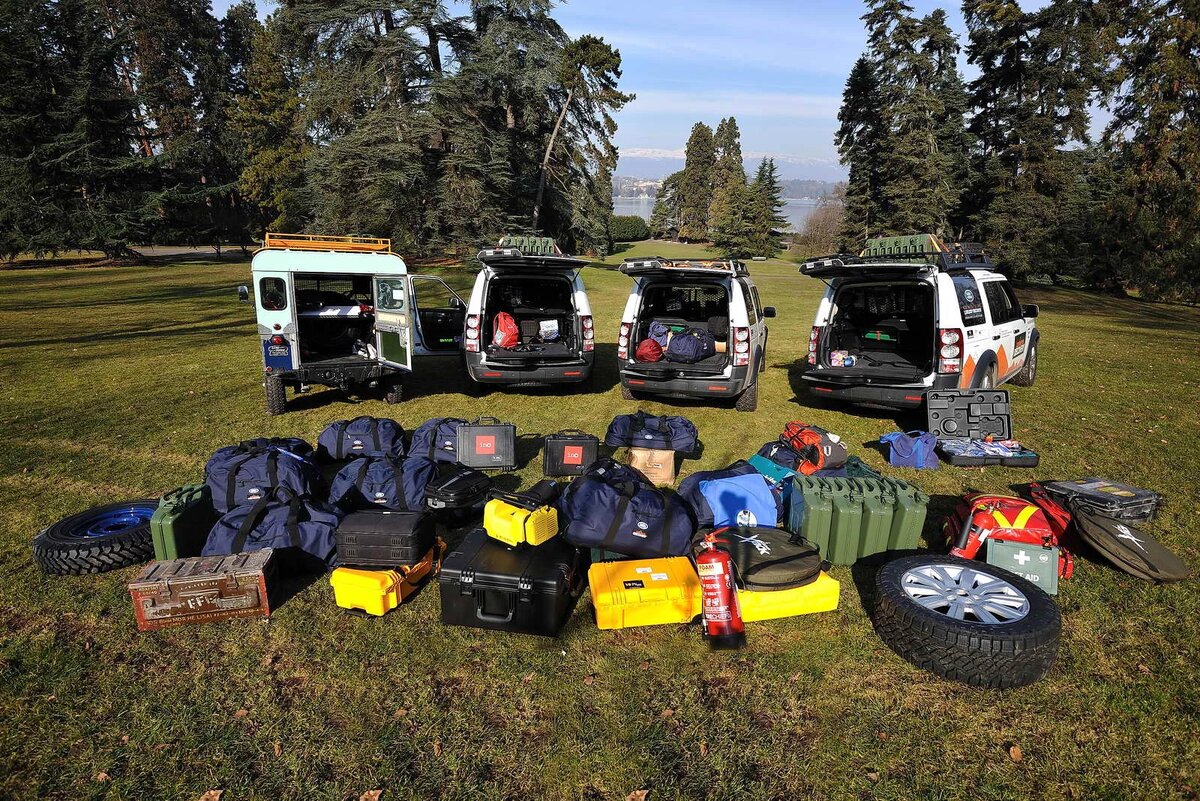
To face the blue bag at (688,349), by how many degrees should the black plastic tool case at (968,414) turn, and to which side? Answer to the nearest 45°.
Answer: approximately 90° to its right

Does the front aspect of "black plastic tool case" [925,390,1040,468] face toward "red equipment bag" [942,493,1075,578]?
yes

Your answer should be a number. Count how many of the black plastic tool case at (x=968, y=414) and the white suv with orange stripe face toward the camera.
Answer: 1

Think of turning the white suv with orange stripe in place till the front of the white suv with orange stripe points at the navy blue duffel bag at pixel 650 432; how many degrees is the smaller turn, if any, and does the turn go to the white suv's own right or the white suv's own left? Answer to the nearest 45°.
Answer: approximately 180°

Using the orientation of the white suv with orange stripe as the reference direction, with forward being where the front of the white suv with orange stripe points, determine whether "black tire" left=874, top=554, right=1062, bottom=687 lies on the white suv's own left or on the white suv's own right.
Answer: on the white suv's own right

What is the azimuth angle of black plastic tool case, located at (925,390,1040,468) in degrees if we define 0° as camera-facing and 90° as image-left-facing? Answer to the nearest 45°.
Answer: approximately 0°

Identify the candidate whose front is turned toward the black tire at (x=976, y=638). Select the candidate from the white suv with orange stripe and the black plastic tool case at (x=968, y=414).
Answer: the black plastic tool case

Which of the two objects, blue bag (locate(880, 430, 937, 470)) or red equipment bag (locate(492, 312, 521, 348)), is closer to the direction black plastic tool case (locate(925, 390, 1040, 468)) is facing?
the blue bag

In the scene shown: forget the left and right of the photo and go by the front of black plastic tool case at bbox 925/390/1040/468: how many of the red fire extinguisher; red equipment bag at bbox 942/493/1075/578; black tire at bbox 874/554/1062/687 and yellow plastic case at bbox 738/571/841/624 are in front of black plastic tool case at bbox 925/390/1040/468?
4

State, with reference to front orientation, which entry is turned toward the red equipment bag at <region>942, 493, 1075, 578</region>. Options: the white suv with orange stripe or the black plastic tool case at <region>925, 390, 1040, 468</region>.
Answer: the black plastic tool case

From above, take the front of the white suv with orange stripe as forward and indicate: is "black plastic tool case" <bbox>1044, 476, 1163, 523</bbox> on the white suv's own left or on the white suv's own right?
on the white suv's own right

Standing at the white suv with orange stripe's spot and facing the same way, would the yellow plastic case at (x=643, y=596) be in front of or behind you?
behind

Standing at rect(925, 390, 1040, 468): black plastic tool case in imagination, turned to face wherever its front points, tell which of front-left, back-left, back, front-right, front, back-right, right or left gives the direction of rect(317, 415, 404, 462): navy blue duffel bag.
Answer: front-right

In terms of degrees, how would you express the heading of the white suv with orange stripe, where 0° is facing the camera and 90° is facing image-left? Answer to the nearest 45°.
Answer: approximately 225°
